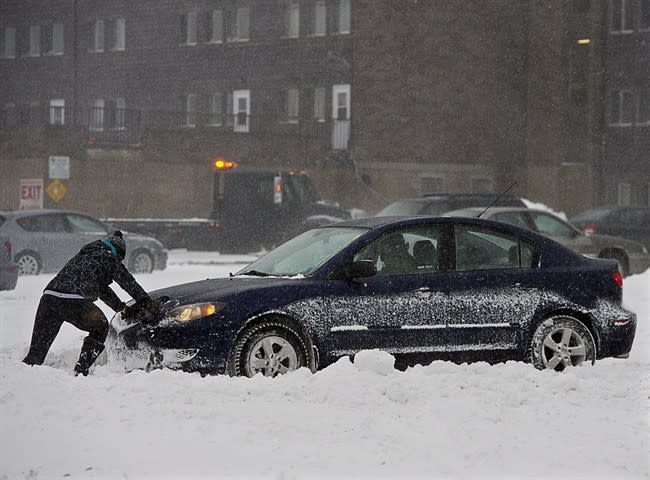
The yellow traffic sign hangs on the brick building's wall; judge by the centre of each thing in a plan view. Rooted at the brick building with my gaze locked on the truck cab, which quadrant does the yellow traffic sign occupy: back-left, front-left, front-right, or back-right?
front-right

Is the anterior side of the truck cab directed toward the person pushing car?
no

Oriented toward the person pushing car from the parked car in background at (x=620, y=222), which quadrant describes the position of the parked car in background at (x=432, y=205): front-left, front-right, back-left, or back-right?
front-right

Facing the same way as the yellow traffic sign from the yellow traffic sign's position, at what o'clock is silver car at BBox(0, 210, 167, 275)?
The silver car is roughly at 12 o'clock from the yellow traffic sign.

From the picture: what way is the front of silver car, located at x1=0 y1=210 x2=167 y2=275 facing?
to the viewer's right

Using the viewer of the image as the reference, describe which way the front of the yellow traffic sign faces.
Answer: facing the viewer
